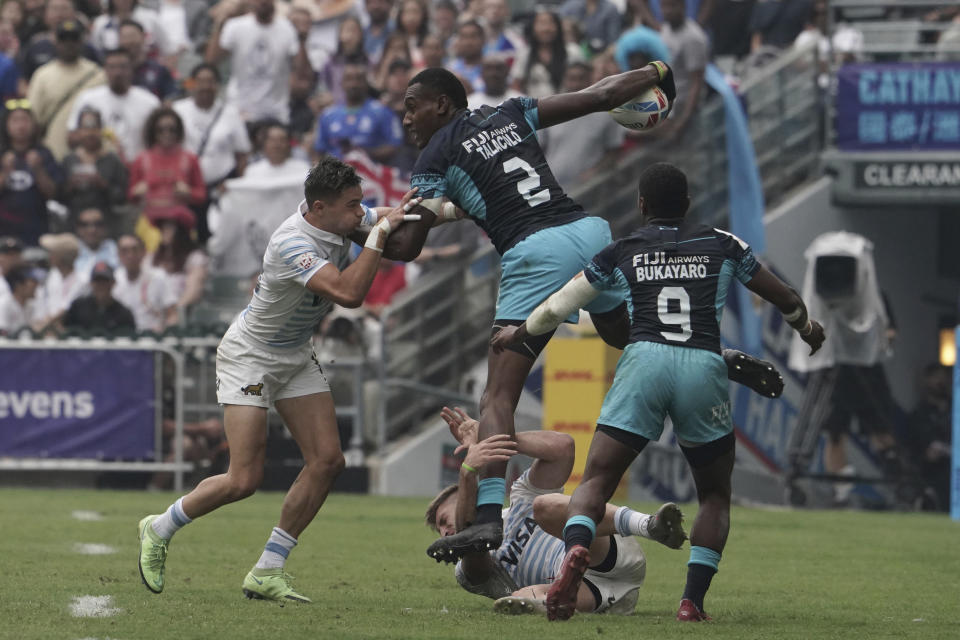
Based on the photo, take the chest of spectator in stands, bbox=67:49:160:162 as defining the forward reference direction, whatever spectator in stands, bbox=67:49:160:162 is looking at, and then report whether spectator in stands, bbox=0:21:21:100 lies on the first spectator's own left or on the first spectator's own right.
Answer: on the first spectator's own right

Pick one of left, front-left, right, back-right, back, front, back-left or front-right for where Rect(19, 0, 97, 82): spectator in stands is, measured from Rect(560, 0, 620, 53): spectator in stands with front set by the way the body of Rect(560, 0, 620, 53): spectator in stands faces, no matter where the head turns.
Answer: right

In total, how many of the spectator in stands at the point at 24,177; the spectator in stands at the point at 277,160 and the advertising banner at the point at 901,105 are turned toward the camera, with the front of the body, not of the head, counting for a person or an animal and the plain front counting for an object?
3

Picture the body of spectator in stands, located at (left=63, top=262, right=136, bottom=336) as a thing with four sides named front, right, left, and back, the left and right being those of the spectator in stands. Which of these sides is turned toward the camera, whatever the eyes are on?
front

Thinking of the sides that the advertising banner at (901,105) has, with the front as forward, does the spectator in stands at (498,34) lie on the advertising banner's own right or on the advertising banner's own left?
on the advertising banner's own right

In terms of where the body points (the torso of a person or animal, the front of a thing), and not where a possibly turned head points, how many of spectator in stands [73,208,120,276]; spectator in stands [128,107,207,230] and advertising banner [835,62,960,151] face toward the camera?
3

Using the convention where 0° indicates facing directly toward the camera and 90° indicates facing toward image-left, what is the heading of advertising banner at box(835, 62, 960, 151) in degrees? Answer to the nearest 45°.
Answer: approximately 0°

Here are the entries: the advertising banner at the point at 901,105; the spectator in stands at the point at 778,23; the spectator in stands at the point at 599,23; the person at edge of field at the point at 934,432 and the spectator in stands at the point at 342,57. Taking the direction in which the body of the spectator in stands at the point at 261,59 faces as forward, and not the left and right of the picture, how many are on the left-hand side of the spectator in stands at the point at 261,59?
5

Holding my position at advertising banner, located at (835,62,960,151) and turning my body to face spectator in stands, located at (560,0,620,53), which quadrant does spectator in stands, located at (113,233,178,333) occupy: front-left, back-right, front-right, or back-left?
front-left

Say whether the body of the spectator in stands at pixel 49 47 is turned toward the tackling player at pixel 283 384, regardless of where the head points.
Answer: yes

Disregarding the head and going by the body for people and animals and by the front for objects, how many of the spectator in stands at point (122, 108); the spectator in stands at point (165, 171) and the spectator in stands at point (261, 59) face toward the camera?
3

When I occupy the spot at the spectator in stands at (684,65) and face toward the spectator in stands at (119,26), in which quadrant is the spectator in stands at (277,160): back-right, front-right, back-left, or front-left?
front-left

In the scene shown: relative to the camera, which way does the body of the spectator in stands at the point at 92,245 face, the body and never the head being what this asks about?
toward the camera
